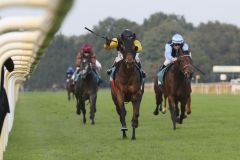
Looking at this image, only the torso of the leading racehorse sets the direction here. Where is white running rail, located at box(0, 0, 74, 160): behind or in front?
in front

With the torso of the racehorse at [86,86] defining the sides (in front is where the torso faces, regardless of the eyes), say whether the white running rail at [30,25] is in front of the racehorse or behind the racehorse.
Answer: in front

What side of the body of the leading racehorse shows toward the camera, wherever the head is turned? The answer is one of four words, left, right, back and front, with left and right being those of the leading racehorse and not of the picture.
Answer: front

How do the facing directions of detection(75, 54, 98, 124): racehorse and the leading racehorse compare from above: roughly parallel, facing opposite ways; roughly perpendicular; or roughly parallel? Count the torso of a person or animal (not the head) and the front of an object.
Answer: roughly parallel

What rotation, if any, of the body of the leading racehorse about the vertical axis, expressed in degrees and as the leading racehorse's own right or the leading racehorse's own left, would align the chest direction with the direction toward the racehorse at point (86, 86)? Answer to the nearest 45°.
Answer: approximately 180°

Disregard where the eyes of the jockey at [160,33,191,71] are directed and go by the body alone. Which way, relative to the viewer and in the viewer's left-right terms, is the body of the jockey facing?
facing the viewer and to the right of the viewer

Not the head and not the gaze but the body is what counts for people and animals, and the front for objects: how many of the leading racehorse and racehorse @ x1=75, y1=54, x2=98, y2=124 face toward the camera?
2

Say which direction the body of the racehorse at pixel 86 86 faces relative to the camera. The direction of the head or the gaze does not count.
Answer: toward the camera
